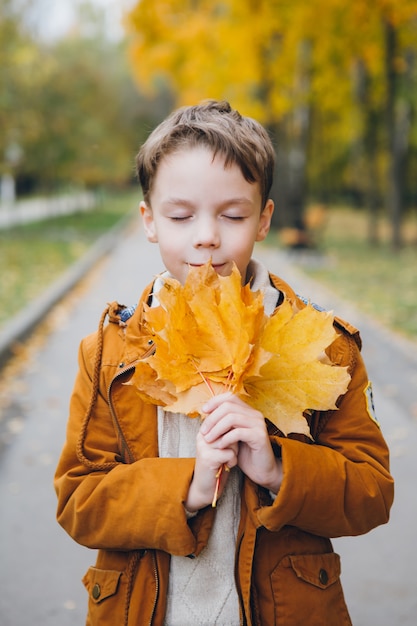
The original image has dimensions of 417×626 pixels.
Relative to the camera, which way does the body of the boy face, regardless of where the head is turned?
toward the camera

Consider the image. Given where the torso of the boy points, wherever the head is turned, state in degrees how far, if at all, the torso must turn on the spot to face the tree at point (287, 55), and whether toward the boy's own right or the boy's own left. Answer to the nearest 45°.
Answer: approximately 180°

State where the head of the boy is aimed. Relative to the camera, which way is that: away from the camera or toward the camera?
toward the camera
